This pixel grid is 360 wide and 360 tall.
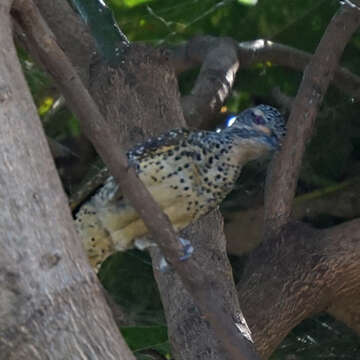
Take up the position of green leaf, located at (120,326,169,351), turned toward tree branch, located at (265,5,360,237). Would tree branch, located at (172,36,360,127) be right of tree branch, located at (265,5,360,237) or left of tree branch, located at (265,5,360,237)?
left

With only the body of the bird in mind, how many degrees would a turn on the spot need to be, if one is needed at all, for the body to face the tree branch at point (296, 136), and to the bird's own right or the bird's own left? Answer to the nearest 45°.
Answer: approximately 45° to the bird's own left

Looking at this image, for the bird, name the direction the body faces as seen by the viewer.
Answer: to the viewer's right

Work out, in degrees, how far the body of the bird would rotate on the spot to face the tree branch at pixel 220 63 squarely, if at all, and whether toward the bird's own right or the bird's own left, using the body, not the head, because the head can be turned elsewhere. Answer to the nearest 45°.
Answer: approximately 90° to the bird's own left
